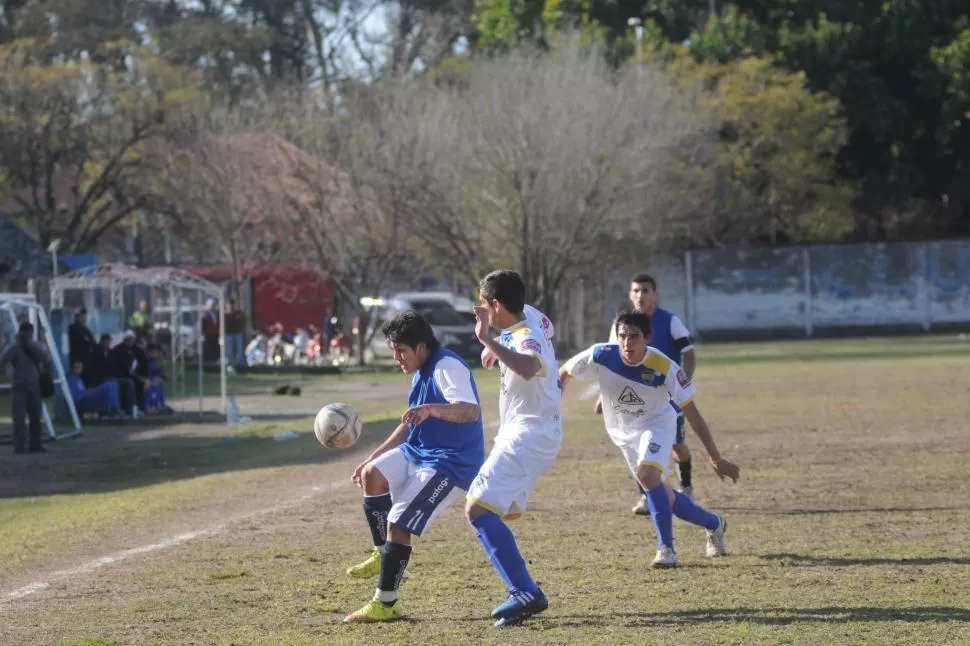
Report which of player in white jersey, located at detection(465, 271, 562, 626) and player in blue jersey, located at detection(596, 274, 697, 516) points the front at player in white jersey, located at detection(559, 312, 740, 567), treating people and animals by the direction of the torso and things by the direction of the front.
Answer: the player in blue jersey

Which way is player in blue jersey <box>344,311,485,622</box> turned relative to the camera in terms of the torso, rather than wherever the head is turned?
to the viewer's left

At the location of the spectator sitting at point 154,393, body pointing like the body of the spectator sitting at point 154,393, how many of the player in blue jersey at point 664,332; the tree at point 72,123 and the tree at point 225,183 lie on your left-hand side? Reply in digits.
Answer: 2

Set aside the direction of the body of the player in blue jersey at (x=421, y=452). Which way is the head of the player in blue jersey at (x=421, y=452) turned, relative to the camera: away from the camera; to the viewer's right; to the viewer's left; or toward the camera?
to the viewer's left

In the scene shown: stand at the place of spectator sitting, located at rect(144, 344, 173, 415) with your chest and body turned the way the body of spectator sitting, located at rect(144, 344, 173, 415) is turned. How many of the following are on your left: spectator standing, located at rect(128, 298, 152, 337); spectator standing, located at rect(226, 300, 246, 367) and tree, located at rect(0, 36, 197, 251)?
3

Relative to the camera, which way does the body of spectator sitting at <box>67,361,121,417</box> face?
to the viewer's right

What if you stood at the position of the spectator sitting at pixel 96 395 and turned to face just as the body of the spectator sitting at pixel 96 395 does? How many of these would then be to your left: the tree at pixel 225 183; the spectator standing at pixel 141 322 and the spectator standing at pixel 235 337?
3

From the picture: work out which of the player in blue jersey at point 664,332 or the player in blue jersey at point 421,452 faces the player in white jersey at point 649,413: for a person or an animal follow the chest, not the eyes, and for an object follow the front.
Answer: the player in blue jersey at point 664,332

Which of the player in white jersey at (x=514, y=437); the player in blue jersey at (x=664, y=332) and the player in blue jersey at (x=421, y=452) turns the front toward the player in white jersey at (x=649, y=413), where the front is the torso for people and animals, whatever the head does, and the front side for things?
the player in blue jersey at (x=664, y=332)

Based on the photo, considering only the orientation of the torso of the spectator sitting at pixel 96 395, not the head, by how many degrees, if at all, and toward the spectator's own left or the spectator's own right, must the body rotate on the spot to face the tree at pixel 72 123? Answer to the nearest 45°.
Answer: approximately 90° to the spectator's own left

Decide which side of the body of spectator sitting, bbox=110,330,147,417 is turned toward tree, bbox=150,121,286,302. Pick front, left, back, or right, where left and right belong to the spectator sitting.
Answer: left
